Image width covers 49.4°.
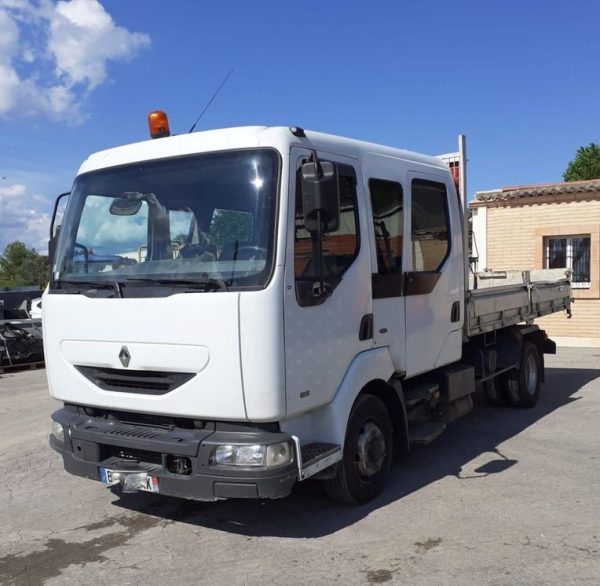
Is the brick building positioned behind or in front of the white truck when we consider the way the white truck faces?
behind

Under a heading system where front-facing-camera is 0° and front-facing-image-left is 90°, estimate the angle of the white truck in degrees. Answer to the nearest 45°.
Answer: approximately 45°

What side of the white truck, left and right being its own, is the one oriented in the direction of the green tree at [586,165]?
back
